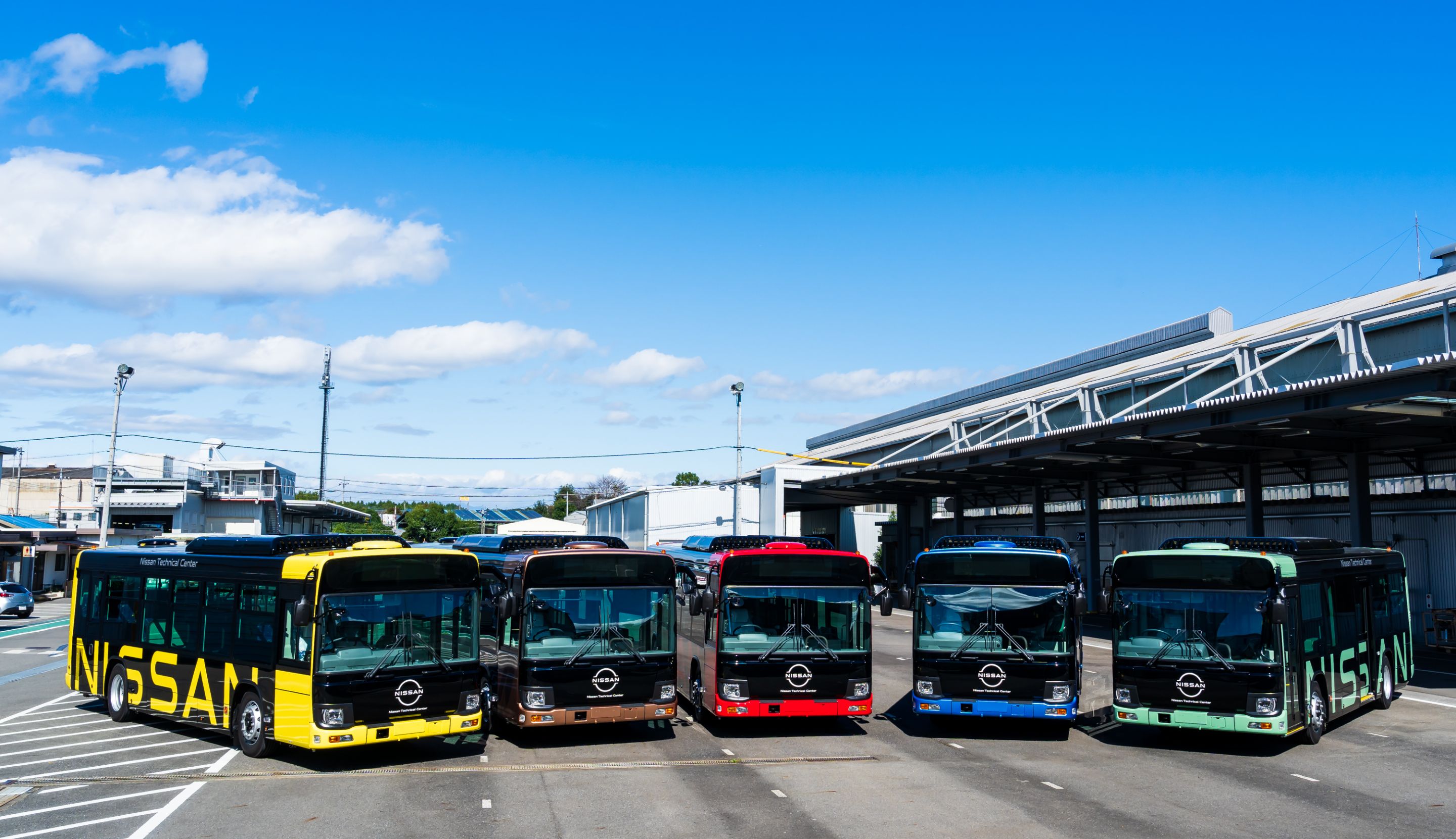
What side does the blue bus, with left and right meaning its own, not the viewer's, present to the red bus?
right

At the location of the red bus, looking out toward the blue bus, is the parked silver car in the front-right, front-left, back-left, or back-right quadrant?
back-left

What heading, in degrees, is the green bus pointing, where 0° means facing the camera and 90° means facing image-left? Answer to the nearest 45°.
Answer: approximately 45°

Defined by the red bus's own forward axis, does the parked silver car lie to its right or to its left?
on its right

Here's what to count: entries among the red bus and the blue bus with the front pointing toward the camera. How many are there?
2

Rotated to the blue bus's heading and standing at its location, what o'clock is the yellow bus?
The yellow bus is roughly at 2 o'clock from the blue bus.

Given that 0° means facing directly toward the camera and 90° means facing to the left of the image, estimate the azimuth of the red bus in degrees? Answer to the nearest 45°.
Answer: approximately 0°

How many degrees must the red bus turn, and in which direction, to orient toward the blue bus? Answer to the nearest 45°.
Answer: approximately 90° to its left
